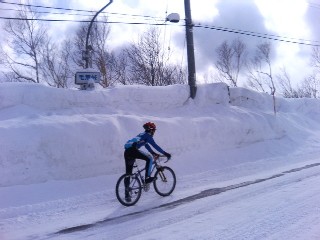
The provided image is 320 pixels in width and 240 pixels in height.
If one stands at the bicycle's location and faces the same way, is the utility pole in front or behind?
in front

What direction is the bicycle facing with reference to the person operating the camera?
facing away from the viewer and to the right of the viewer

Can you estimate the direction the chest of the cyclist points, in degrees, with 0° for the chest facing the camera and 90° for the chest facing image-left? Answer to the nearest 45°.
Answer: approximately 225°
